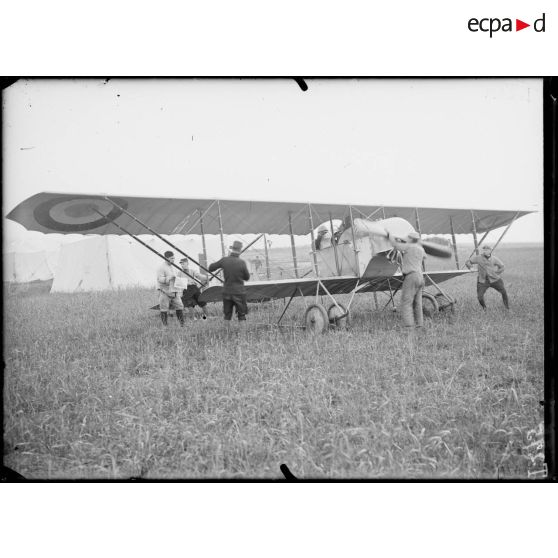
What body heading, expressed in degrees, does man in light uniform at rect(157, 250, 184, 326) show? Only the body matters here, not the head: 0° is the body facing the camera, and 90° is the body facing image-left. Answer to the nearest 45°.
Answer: approximately 315°

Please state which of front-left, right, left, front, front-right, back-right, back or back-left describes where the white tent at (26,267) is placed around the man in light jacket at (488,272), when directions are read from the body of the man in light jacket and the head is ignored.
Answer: front-right

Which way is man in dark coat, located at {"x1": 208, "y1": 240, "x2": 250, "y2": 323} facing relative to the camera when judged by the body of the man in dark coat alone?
away from the camera

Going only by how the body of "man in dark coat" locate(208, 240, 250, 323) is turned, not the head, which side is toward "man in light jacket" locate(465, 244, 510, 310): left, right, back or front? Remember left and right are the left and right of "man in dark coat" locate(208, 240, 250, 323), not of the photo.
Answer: right
